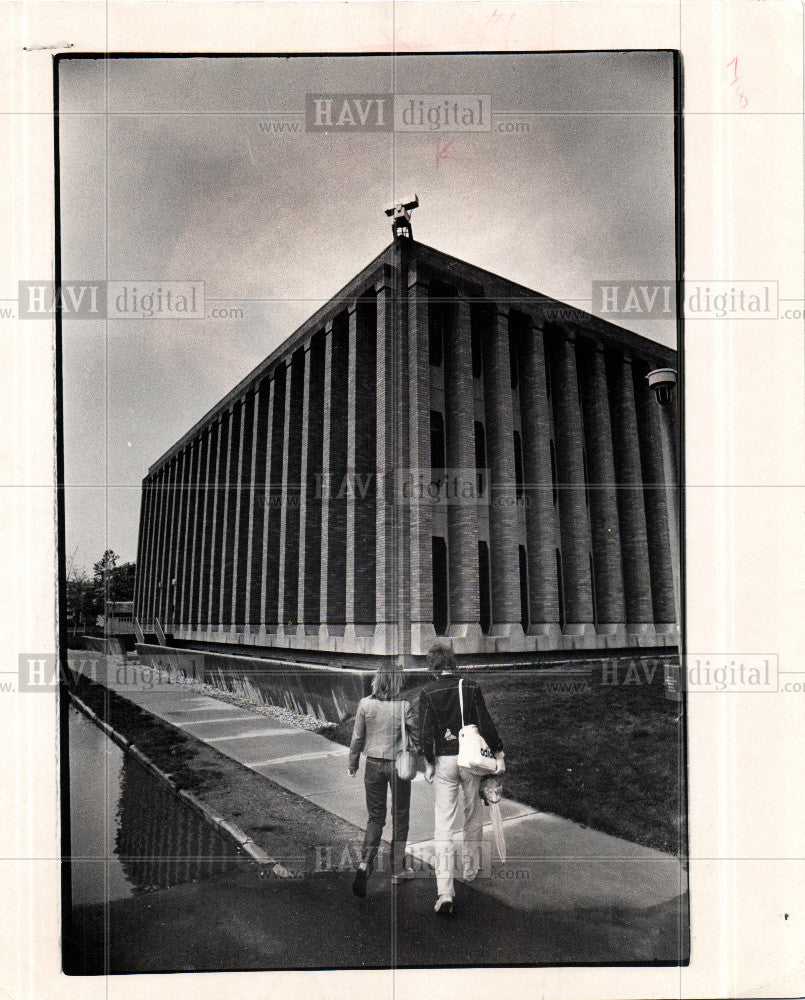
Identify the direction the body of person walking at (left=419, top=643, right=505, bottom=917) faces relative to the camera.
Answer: away from the camera

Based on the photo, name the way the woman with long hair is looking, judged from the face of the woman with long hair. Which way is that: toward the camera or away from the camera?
away from the camera

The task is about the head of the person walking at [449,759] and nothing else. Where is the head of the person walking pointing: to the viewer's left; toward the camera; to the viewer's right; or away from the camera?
away from the camera

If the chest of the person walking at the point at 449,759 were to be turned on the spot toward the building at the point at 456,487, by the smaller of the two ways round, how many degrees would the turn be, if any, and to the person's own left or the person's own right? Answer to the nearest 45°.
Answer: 0° — they already face it

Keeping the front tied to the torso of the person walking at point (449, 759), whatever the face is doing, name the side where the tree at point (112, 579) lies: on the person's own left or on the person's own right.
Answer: on the person's own left
